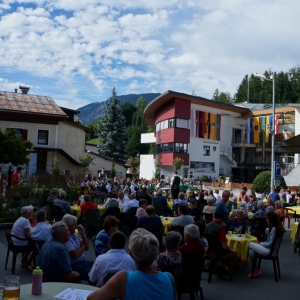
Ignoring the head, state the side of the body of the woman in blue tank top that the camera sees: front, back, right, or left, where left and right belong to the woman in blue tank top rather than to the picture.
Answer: back

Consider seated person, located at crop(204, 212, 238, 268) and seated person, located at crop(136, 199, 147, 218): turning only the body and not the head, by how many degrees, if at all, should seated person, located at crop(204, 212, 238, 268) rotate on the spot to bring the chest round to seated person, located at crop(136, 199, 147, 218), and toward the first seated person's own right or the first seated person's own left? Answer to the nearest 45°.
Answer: approximately 90° to the first seated person's own left

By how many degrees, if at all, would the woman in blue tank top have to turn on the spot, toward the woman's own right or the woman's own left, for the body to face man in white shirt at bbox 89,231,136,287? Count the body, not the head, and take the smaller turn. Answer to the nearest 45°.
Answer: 0° — they already face them

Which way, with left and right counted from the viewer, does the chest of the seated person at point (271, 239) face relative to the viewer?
facing to the left of the viewer

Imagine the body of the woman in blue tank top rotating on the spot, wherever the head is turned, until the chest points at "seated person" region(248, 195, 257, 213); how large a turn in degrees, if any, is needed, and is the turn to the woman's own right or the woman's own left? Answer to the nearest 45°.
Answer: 0° — they already face them

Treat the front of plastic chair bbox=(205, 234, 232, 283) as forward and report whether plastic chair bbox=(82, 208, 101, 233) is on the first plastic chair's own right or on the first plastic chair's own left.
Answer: on the first plastic chair's own left

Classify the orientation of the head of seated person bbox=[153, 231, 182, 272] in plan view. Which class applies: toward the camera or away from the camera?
away from the camera

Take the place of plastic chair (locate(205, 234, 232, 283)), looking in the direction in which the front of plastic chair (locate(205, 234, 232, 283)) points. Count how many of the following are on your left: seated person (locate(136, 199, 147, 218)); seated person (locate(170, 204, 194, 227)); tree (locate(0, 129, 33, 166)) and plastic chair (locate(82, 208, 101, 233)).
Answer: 4

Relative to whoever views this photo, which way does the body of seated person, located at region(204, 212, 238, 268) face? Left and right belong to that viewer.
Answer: facing away from the viewer and to the right of the viewer

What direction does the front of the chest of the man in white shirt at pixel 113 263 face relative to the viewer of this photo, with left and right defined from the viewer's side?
facing away from the viewer

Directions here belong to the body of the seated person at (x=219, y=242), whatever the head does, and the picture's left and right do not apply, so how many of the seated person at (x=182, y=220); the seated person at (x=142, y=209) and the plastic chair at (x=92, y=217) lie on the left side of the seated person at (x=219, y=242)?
3

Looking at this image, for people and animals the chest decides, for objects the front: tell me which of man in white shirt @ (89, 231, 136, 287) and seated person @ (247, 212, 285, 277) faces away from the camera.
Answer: the man in white shirt

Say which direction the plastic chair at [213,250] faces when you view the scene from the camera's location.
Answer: facing away from the viewer and to the right of the viewer

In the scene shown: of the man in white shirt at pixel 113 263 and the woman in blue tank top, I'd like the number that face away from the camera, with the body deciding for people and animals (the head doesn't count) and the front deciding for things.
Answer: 2

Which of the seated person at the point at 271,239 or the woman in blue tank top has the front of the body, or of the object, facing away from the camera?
the woman in blue tank top
